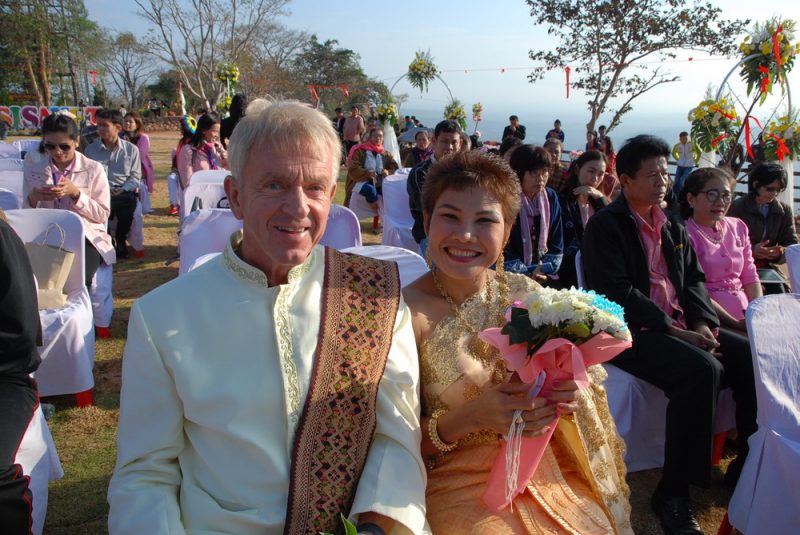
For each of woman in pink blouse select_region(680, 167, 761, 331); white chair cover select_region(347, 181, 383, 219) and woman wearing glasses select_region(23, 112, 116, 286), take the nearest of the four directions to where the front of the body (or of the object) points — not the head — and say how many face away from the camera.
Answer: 0

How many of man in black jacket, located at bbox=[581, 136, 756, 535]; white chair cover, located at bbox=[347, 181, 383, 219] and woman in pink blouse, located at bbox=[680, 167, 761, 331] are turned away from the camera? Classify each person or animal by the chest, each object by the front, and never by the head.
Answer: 0

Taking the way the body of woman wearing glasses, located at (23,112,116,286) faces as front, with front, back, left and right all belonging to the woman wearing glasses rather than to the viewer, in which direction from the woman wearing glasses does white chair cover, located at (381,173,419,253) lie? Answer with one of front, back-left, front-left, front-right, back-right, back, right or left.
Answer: left

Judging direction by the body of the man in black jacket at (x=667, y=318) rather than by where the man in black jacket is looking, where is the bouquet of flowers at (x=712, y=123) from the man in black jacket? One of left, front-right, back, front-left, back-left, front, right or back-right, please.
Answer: back-left

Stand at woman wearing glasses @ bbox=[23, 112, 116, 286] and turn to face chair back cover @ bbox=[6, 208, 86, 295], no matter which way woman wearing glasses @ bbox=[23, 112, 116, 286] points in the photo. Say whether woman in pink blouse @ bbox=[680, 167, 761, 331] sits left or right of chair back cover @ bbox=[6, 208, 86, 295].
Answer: left

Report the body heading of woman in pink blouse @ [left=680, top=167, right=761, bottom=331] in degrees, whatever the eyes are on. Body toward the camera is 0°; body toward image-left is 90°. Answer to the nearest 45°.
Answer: approximately 315°

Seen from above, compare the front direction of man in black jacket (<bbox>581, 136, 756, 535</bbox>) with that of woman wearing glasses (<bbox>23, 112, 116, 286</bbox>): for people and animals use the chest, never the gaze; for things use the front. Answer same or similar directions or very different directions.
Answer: same or similar directions

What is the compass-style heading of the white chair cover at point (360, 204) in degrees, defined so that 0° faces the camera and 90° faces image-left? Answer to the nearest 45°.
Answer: approximately 315°

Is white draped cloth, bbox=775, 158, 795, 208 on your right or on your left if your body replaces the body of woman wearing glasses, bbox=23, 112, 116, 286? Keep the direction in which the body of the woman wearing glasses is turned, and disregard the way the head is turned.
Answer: on your left

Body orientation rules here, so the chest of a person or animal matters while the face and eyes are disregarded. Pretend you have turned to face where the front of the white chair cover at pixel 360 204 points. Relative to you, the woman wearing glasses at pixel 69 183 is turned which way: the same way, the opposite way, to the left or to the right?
the same way

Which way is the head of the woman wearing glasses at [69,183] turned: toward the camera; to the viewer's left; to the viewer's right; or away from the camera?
toward the camera

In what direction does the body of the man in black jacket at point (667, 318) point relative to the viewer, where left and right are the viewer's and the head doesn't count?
facing the viewer and to the right of the viewer

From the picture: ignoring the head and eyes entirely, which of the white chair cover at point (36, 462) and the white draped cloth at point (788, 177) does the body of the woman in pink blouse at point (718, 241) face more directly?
the white chair cover

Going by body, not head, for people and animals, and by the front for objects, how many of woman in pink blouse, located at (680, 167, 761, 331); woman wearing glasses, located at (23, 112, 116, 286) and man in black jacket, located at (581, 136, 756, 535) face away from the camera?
0

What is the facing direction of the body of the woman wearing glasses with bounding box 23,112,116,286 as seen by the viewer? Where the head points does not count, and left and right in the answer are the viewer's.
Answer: facing the viewer

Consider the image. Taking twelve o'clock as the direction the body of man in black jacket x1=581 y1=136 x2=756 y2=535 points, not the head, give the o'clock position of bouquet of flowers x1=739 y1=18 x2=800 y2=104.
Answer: The bouquet of flowers is roughly at 8 o'clock from the man in black jacket.
